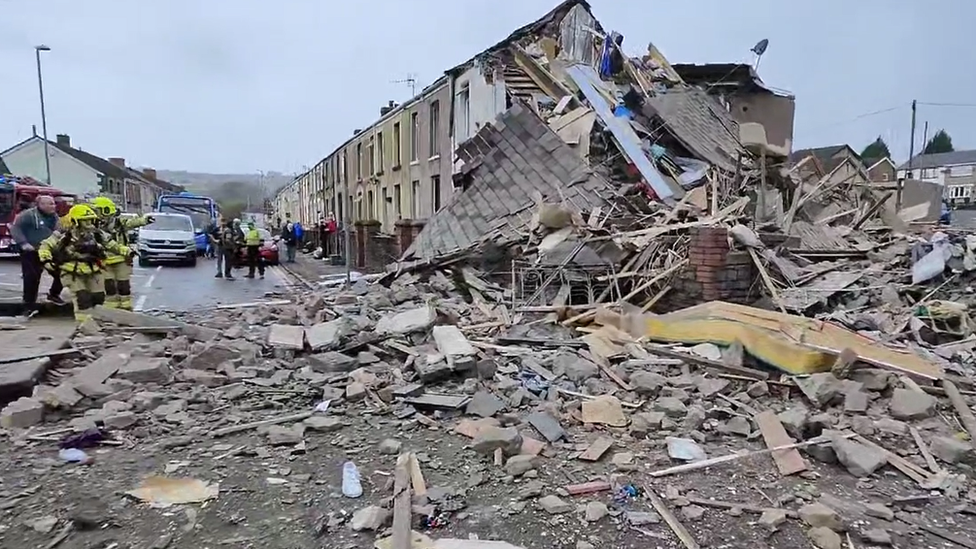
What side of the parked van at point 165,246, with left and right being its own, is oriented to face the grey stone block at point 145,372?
front

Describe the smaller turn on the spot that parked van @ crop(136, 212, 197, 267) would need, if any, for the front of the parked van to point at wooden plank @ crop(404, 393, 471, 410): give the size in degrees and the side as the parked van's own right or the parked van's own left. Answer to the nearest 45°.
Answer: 0° — it already faces it

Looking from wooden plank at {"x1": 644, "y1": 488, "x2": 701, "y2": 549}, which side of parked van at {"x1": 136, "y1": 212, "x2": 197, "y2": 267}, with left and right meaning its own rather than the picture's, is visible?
front

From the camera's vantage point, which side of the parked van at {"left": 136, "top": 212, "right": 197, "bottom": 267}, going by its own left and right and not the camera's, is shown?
front

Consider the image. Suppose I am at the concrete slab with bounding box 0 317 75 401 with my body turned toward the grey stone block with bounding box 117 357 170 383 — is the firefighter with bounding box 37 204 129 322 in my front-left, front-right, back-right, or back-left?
back-left

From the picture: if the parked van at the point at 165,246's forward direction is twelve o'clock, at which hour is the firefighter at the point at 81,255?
The firefighter is roughly at 12 o'clock from the parked van.

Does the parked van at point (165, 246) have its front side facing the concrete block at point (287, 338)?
yes

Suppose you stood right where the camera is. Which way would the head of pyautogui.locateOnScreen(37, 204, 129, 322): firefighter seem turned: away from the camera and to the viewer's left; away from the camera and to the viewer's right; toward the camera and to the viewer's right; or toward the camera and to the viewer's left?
toward the camera and to the viewer's right

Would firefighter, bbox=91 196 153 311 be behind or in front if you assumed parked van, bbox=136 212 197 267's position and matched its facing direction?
in front

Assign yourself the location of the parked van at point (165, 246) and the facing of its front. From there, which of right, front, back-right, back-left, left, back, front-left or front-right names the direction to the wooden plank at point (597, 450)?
front

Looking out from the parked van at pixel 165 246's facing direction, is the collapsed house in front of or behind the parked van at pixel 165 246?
in front

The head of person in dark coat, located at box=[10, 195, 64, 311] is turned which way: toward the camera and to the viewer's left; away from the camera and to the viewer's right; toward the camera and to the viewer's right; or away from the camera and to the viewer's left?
toward the camera and to the viewer's right

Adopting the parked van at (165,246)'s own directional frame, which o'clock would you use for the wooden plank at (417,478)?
The wooden plank is roughly at 12 o'clock from the parked van.

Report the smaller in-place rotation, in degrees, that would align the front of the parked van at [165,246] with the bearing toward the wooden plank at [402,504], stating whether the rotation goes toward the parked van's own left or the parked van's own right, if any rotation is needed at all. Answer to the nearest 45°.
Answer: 0° — it already faces it

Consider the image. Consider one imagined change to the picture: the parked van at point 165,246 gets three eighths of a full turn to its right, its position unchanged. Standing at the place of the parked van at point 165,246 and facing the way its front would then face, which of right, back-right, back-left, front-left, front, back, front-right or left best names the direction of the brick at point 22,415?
back-left

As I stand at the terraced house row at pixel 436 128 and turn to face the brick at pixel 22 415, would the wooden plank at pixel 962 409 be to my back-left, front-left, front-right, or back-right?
front-left
